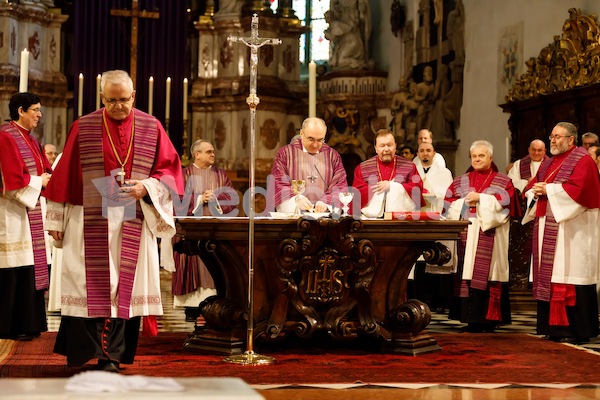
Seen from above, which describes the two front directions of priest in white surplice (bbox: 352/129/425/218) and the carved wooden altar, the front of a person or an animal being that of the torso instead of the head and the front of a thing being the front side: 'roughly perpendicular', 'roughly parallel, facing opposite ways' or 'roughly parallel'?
roughly parallel

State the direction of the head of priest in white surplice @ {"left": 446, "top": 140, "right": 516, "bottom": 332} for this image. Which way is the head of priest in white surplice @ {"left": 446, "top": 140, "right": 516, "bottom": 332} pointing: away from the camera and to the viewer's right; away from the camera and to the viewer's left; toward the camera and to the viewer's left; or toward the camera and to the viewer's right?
toward the camera and to the viewer's left

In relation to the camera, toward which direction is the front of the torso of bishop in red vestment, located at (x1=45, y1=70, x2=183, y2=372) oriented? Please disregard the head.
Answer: toward the camera

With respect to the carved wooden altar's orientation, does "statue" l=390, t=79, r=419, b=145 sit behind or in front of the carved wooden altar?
behind

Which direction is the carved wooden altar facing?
toward the camera

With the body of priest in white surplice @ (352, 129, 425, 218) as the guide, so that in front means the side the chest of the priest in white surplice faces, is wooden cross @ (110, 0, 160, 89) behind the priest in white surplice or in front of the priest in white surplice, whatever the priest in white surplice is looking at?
behind

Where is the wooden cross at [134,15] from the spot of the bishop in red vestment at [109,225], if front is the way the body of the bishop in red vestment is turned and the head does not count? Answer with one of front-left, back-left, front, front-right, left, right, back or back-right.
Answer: back

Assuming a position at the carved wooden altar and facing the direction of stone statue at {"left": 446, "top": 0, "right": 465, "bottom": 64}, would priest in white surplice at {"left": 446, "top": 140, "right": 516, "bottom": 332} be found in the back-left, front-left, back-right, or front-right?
front-right

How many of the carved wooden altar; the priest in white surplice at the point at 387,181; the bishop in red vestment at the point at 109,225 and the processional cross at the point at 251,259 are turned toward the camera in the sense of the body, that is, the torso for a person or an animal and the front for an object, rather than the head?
4

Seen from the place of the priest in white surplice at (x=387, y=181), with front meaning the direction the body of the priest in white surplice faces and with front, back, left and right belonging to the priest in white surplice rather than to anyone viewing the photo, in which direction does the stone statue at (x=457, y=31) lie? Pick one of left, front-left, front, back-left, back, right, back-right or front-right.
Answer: back

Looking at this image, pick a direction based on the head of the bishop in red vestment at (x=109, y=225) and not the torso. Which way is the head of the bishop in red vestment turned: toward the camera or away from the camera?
toward the camera

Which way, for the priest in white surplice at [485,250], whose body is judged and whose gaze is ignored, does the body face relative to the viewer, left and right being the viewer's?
facing the viewer and to the left of the viewer

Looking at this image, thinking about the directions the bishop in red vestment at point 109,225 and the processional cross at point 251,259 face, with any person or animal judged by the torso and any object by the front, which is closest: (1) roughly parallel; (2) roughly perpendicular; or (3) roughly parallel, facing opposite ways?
roughly parallel
